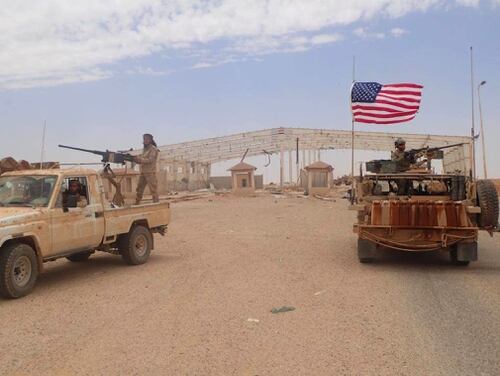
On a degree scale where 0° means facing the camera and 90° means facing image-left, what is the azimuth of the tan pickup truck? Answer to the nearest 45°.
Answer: approximately 45°

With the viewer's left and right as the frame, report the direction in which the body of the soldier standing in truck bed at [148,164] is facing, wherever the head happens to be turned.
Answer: facing to the left of the viewer

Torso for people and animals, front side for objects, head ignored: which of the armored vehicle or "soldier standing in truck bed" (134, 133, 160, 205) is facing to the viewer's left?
the soldier standing in truck bed

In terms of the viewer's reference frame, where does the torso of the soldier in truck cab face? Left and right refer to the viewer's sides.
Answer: facing the viewer and to the left of the viewer

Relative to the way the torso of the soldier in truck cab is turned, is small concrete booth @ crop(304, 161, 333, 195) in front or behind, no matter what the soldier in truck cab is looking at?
behind

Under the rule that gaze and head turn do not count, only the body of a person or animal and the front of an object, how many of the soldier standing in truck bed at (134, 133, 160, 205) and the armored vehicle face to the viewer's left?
1

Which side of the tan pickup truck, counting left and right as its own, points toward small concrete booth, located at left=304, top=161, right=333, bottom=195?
back

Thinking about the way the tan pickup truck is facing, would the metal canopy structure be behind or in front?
behind

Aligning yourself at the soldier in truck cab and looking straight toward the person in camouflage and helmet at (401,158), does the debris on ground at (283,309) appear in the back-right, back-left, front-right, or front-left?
front-right
